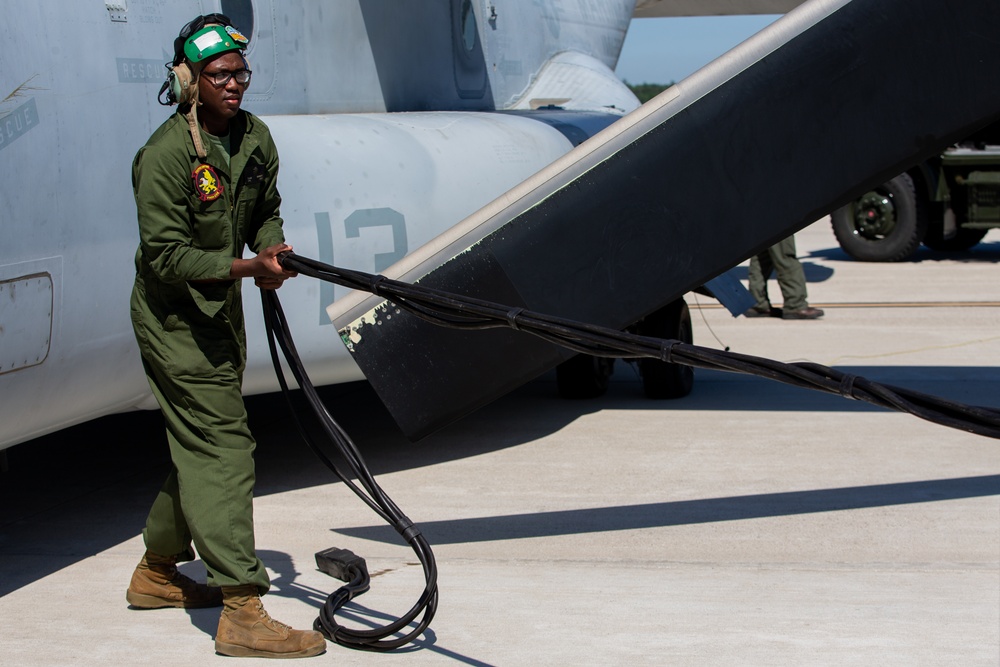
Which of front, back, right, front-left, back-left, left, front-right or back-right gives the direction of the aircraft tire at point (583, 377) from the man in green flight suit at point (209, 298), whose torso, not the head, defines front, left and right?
left

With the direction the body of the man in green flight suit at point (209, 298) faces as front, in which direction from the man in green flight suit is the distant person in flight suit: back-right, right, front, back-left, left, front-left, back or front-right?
left

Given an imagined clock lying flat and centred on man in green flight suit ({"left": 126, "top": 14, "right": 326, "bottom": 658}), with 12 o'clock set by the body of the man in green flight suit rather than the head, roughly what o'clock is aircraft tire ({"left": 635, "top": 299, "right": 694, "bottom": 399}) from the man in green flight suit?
The aircraft tire is roughly at 9 o'clock from the man in green flight suit.

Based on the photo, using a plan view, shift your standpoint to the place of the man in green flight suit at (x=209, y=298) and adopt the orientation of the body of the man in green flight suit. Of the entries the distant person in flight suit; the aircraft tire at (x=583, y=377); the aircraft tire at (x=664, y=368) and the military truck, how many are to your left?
4

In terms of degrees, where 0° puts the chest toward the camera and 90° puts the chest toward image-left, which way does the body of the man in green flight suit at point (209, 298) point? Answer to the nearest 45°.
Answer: approximately 315°

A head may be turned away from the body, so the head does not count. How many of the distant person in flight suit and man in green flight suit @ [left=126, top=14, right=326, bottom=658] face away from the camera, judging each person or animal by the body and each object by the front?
0

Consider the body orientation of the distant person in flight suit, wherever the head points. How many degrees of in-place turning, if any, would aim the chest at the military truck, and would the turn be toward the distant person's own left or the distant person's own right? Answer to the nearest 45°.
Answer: approximately 90° to the distant person's own left

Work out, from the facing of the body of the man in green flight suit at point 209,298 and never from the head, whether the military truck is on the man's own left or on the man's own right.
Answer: on the man's own left
